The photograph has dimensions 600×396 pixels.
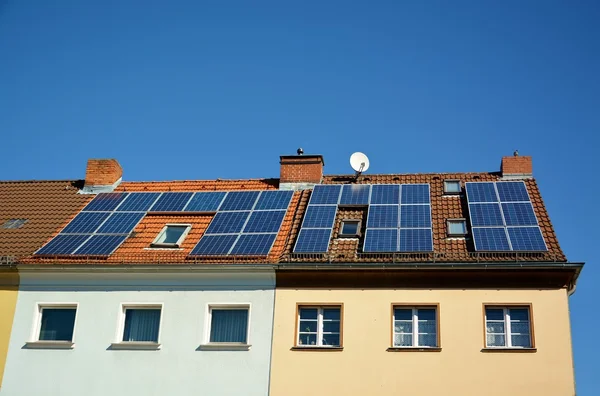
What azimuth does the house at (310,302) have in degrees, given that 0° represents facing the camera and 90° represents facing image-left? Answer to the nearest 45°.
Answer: approximately 0°
